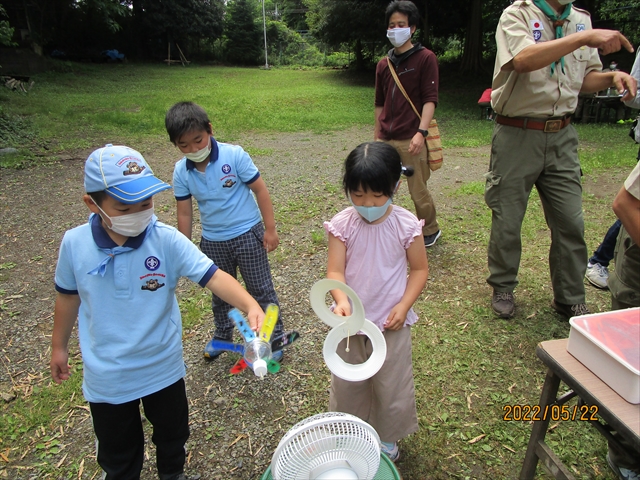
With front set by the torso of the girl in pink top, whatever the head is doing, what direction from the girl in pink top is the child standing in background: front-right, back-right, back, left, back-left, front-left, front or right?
back-right

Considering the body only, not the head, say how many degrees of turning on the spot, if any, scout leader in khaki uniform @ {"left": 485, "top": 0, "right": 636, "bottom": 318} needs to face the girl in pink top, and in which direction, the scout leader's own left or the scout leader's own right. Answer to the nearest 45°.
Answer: approximately 45° to the scout leader's own right

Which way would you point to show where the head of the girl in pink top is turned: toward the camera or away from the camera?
toward the camera

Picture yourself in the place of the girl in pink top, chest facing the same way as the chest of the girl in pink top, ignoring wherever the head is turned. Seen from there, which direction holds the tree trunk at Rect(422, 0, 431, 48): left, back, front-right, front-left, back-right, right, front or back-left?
back

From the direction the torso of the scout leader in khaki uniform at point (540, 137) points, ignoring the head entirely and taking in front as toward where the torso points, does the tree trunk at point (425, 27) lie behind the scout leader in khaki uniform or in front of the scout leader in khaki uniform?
behind

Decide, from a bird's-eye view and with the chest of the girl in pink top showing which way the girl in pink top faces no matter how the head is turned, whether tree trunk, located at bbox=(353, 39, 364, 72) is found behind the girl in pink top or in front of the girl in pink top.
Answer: behind

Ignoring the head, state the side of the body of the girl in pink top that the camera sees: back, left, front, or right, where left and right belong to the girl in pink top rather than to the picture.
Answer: front

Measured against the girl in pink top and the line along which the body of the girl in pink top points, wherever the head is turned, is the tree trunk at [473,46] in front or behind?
behind

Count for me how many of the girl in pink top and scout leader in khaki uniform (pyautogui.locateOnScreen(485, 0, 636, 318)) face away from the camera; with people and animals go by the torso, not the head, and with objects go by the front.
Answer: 0

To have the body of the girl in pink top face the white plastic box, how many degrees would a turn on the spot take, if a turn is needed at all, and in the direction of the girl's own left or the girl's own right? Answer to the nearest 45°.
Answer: approximately 45° to the girl's own left
